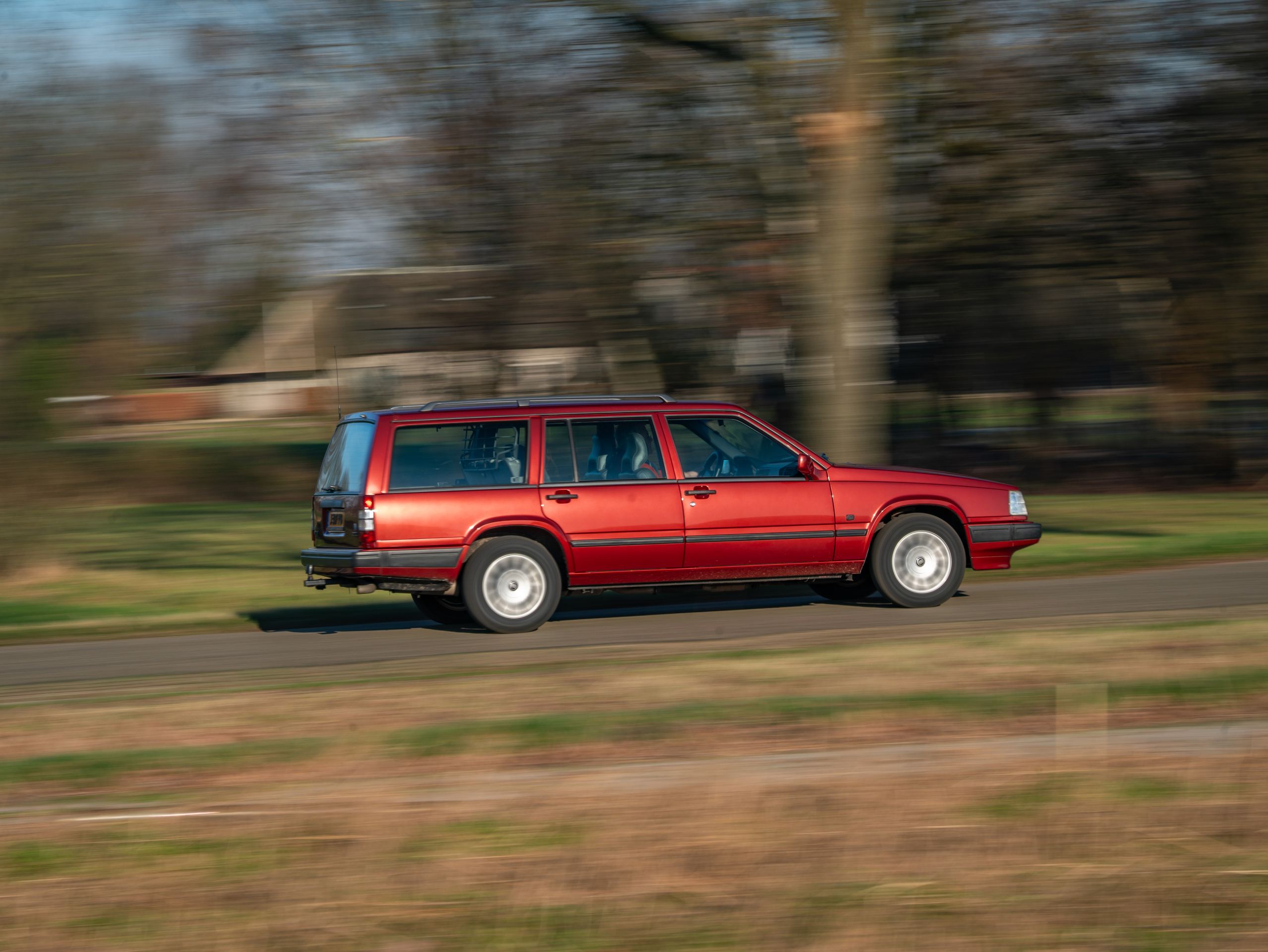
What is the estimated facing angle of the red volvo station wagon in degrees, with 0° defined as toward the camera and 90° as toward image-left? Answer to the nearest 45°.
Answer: approximately 270°
